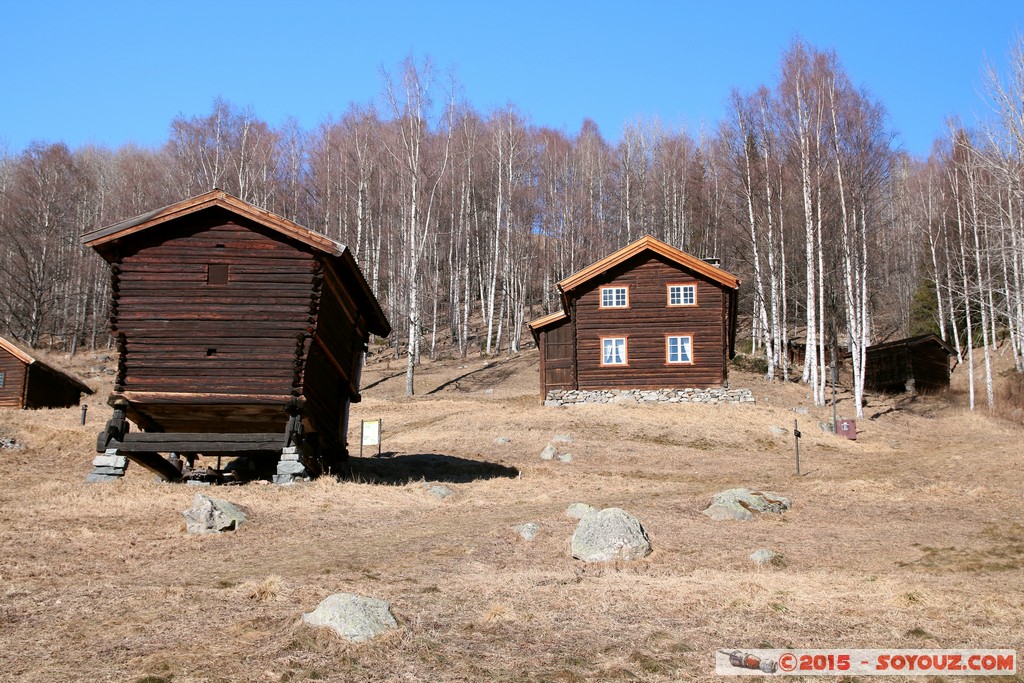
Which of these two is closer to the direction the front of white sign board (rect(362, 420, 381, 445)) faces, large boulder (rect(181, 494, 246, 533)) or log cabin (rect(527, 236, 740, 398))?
the large boulder

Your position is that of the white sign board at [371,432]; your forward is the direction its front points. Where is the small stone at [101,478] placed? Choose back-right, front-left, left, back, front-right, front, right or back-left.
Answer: front-right

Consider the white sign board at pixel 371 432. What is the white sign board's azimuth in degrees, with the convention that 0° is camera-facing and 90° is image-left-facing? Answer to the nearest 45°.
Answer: approximately 0°

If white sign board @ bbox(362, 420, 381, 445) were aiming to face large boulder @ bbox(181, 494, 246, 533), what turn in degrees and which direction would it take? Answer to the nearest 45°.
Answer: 0° — it already faces it

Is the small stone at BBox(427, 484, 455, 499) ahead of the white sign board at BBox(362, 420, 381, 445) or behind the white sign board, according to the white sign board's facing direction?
ahead

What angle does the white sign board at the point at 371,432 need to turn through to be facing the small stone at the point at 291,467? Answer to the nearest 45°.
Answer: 0° — it already faces it

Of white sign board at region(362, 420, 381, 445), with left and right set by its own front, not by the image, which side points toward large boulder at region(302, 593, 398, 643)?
front

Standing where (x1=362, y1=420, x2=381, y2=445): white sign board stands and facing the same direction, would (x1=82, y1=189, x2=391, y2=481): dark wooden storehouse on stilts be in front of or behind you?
in front

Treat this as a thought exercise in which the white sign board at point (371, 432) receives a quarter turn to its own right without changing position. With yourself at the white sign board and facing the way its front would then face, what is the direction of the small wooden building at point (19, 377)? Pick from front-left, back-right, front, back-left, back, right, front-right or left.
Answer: front-right

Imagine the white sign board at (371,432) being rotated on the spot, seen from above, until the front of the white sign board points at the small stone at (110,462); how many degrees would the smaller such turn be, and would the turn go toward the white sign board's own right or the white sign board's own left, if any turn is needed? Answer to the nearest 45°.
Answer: approximately 45° to the white sign board's own right

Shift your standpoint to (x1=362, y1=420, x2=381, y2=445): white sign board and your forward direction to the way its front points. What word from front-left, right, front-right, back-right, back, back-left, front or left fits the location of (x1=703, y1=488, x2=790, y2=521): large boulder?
front-left

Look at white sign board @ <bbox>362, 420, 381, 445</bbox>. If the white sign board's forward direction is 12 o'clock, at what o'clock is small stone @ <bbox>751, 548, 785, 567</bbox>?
The small stone is roughly at 11 o'clock from the white sign board.
